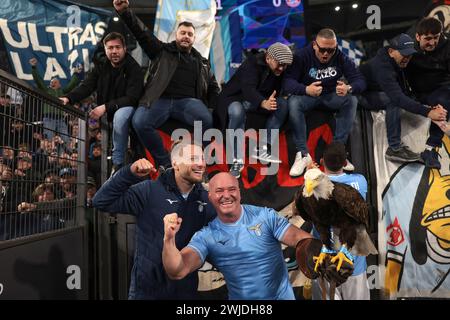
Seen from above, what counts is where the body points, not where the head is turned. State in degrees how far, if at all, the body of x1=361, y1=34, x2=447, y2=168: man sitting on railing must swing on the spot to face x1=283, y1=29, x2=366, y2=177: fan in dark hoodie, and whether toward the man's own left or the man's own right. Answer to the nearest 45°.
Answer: approximately 90° to the man's own right

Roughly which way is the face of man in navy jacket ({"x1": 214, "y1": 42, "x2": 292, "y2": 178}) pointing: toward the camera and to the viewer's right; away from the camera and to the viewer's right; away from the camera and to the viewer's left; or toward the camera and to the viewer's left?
toward the camera and to the viewer's right

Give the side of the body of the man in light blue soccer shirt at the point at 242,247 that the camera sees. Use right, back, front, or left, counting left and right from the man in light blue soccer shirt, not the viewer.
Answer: front

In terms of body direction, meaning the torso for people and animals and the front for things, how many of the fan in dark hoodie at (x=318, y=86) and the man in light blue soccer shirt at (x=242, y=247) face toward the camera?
2

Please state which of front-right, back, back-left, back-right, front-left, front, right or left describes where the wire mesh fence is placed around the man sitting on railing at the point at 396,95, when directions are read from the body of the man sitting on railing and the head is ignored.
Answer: right

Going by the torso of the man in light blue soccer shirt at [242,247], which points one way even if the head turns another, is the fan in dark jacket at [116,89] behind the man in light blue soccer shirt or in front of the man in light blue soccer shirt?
behind

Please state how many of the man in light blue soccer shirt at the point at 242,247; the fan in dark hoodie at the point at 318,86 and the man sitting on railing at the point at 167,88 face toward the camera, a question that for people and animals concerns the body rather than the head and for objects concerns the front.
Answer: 3

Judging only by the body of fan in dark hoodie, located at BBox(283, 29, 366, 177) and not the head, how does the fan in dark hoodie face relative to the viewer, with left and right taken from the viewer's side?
facing the viewer
